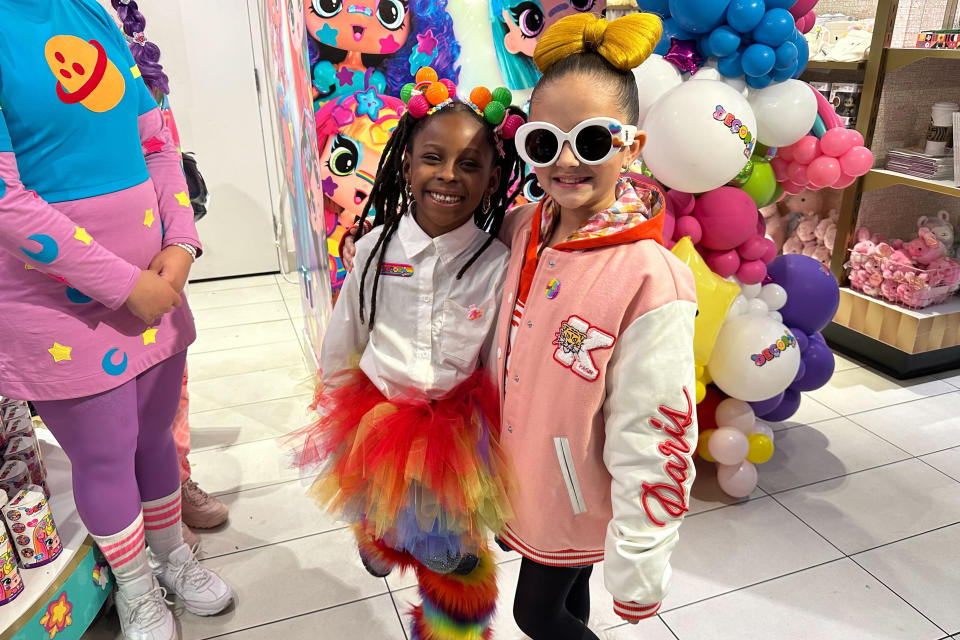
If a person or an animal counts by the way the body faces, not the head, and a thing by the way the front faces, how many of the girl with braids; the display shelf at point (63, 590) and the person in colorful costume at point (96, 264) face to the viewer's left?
0

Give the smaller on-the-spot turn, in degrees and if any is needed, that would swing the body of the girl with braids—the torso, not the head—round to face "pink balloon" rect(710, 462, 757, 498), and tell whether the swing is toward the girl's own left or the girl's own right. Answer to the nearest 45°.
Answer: approximately 135° to the girl's own left

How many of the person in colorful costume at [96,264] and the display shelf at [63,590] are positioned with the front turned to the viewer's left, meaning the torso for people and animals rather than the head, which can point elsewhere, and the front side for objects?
0

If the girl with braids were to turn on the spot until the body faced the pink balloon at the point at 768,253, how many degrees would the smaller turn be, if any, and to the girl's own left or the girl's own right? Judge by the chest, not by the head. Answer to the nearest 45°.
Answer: approximately 135° to the girl's own left

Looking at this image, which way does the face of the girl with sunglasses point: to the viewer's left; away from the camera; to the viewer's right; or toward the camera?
toward the camera

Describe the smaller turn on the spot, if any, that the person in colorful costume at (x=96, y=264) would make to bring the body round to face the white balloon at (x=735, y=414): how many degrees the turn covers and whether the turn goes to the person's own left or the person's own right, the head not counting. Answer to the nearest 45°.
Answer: approximately 45° to the person's own left

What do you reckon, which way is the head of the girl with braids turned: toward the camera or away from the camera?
toward the camera

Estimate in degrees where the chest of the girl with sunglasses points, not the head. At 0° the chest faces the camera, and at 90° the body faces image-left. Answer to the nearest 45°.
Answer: approximately 45°

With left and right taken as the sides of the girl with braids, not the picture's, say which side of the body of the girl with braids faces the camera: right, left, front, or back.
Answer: front

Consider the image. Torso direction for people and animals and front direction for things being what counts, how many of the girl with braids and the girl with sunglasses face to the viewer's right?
0

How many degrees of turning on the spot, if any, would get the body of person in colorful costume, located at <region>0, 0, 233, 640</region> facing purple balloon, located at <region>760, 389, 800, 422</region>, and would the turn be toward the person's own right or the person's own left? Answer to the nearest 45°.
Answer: approximately 45° to the person's own left

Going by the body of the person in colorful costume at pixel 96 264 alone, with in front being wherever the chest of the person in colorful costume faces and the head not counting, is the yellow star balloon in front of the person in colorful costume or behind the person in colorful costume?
in front

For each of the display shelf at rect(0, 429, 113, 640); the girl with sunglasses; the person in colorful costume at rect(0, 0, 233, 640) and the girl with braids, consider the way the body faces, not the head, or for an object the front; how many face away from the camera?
0

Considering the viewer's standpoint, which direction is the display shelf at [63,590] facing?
facing the viewer and to the right of the viewer
